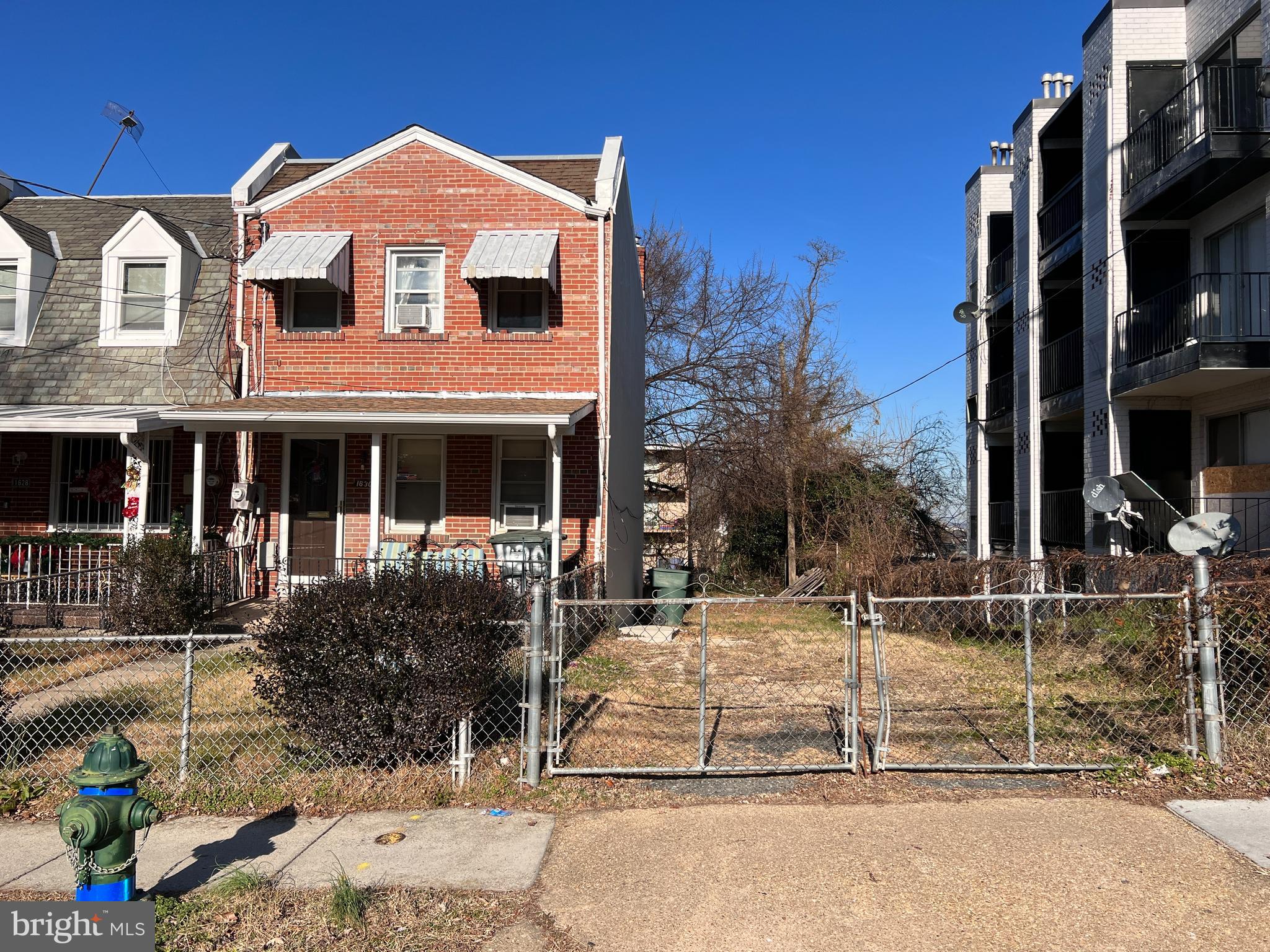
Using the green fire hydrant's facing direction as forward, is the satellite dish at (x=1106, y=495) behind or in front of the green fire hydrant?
behind

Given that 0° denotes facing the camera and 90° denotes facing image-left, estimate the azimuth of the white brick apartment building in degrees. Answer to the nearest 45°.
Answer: approximately 45°

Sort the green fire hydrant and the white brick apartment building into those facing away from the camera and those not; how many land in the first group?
0

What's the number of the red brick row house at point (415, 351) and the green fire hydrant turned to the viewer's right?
0

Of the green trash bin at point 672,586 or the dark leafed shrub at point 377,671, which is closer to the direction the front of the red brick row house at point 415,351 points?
the dark leafed shrub

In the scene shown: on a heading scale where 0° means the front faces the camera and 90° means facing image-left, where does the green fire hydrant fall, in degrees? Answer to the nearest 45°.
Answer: approximately 45°

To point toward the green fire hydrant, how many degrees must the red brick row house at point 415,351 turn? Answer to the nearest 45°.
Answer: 0° — it already faces it

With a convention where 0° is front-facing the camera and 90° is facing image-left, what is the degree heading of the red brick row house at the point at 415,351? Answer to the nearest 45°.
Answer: approximately 0°

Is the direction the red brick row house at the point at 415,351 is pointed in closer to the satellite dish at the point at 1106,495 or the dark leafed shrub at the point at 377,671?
the dark leafed shrub

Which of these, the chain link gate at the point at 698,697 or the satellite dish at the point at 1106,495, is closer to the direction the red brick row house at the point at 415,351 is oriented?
the chain link gate

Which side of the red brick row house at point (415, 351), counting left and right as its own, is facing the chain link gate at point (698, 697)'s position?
front

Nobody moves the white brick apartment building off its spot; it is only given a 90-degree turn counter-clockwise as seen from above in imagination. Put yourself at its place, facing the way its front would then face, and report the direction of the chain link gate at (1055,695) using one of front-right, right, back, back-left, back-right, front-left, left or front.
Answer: front-right
